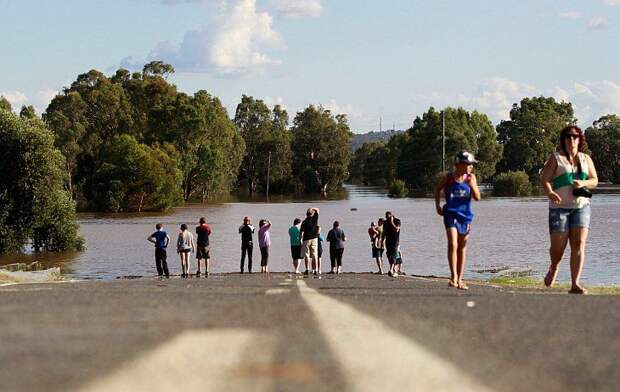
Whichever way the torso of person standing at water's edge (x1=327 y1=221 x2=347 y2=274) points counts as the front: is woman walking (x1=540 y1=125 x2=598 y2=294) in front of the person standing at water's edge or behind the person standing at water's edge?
behind

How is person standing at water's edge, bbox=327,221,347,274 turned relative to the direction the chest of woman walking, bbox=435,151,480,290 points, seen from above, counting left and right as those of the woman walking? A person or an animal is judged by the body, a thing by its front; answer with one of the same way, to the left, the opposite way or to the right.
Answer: the opposite way

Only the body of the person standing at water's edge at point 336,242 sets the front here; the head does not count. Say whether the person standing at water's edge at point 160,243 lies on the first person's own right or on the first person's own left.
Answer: on the first person's own left

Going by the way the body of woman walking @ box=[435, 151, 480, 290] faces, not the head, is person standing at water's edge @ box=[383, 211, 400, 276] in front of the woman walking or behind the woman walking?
behind

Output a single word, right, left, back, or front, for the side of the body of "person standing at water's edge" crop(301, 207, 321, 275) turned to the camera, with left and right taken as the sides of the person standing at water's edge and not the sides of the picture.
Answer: back

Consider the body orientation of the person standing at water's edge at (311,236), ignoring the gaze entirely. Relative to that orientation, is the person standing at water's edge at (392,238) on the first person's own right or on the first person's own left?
on the first person's own right

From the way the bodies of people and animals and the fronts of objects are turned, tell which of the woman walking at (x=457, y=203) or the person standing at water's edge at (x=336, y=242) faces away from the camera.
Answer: the person standing at water's edge

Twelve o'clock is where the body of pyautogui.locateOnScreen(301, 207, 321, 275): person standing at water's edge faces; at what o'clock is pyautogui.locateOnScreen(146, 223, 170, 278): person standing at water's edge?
pyautogui.locateOnScreen(146, 223, 170, 278): person standing at water's edge is roughly at 9 o'clock from pyautogui.locateOnScreen(301, 207, 321, 275): person standing at water's edge.

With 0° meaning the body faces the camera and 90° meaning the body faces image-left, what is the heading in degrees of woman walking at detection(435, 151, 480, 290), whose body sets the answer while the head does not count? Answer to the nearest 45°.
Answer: approximately 0°

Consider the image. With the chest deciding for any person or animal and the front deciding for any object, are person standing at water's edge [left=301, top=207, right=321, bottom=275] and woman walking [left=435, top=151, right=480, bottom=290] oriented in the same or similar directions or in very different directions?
very different directions

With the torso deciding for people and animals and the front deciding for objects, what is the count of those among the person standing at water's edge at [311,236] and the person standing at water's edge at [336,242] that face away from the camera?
2

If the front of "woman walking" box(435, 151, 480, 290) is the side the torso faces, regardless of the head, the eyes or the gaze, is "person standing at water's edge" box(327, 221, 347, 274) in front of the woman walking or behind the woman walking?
behind

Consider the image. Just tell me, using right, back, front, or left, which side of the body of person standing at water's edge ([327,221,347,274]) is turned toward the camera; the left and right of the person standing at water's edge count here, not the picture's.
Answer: back
